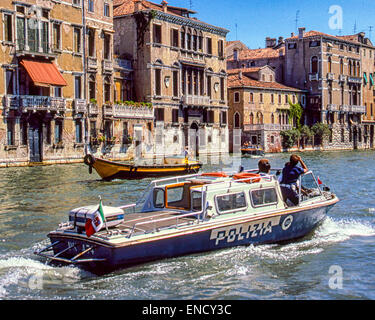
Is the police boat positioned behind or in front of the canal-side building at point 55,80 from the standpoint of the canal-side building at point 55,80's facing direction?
in front

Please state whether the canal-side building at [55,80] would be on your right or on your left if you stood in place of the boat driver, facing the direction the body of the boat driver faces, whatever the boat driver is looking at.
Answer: on your left

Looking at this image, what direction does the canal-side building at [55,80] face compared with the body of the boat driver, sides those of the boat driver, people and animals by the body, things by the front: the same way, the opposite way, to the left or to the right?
to the right

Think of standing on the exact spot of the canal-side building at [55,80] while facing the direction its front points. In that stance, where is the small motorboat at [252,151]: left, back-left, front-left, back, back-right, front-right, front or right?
left

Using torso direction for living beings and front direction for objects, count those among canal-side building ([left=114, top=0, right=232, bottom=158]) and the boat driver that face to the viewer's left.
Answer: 0

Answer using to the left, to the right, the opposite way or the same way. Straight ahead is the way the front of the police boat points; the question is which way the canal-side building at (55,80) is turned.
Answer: to the right

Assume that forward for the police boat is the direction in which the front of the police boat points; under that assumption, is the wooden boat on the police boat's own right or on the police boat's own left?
on the police boat's own left

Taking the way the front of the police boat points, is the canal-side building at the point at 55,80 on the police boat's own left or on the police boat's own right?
on the police boat's own left

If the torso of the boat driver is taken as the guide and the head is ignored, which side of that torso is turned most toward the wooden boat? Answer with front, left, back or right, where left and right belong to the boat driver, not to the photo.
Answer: left

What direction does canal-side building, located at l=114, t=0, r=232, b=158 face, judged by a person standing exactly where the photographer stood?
facing the viewer and to the right of the viewer

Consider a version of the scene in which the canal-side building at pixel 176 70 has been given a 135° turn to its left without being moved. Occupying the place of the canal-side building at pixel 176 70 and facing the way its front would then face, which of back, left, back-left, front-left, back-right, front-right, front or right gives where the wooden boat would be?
back

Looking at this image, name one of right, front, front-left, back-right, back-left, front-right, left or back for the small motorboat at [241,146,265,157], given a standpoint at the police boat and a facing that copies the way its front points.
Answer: front-left

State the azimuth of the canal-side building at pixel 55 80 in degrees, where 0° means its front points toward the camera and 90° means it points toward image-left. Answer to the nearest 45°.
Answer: approximately 315°

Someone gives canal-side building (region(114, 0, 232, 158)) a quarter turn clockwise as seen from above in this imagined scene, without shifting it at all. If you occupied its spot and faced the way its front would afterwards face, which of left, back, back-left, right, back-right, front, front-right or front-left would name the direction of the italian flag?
front-left

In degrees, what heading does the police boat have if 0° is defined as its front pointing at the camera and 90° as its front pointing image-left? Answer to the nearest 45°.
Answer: approximately 225°

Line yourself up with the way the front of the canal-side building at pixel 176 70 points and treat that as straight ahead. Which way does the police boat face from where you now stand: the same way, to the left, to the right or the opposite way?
to the left

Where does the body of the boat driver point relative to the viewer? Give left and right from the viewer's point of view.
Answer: facing away from the viewer and to the right of the viewer
